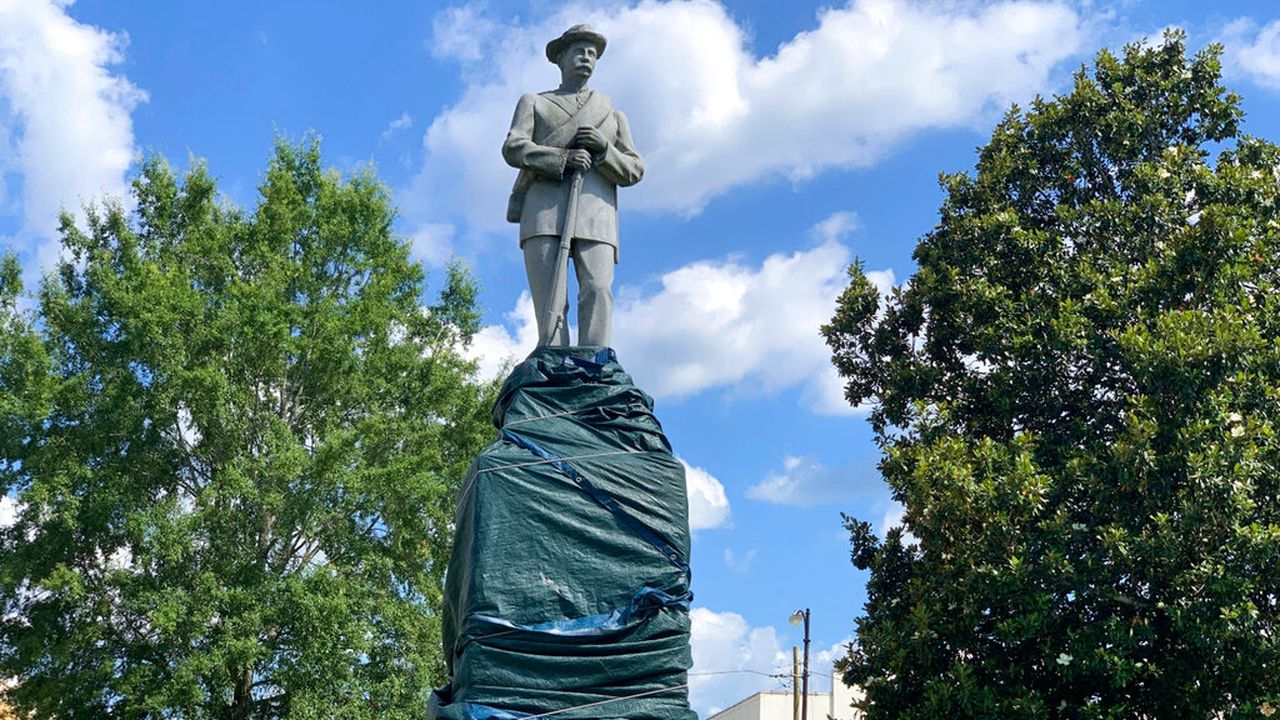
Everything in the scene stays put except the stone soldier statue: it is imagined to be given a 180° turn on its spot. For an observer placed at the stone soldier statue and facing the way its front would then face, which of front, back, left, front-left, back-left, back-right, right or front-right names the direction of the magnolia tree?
front-right

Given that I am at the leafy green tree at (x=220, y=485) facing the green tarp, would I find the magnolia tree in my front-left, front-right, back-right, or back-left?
front-left

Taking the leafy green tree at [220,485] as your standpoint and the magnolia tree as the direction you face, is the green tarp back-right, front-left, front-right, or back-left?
front-right

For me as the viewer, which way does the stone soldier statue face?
facing the viewer

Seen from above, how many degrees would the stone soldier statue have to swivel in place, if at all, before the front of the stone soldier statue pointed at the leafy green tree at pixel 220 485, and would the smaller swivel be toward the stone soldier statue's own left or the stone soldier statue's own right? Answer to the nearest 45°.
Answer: approximately 135° to the stone soldier statue's own right
